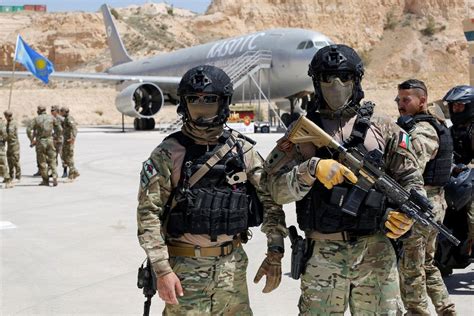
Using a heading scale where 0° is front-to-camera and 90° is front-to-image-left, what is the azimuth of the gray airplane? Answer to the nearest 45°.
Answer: approximately 315°

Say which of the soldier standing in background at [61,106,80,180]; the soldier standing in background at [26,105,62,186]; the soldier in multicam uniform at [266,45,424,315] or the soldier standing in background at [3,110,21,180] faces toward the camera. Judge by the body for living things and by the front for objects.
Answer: the soldier in multicam uniform
